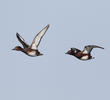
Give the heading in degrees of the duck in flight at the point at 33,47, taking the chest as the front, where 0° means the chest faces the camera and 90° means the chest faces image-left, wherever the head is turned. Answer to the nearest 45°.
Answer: approximately 90°

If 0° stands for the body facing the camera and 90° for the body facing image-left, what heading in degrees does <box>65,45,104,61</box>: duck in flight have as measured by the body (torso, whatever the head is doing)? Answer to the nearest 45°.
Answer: approximately 90°

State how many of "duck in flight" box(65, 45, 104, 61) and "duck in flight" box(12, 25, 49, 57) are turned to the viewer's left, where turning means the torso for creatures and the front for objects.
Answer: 2

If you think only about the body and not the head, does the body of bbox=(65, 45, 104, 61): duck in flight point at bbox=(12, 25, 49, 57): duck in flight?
yes

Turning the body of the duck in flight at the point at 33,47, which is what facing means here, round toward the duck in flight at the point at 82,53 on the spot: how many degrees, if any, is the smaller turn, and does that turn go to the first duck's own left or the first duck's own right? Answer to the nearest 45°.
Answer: approximately 180°
